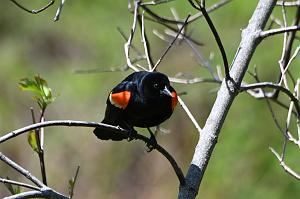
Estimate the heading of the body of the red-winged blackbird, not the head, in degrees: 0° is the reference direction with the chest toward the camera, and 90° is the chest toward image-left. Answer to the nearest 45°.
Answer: approximately 315°

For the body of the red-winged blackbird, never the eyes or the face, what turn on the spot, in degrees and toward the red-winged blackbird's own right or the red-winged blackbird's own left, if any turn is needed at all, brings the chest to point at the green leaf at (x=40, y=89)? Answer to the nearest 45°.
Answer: approximately 90° to the red-winged blackbird's own right

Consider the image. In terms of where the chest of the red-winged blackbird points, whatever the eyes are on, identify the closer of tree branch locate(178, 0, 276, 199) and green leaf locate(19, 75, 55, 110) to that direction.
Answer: the tree branch
